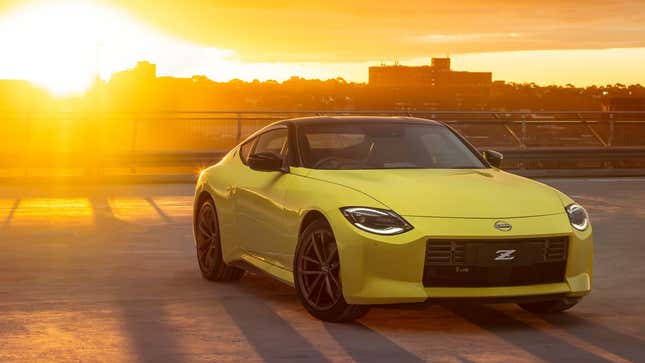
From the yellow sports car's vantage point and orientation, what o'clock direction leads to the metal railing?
The metal railing is roughly at 7 o'clock from the yellow sports car.

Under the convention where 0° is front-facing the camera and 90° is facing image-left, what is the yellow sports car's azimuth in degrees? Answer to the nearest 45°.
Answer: approximately 315°
